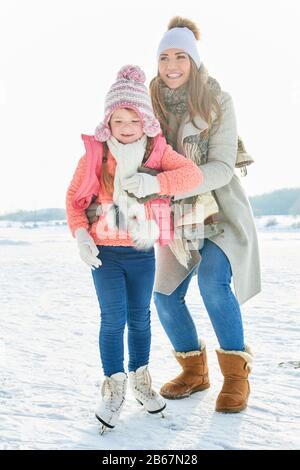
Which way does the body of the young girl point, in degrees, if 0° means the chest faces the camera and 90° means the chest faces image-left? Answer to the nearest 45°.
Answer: approximately 0°

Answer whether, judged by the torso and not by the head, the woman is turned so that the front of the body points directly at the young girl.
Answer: yes

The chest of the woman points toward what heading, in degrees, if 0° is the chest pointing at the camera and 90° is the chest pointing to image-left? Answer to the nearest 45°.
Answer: approximately 45°

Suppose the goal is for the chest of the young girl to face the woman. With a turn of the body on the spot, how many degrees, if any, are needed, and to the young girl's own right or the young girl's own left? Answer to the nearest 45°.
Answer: approximately 135° to the young girl's own left
